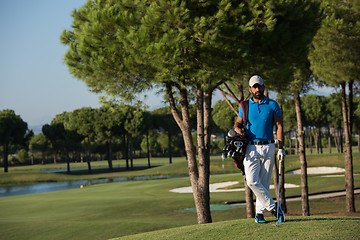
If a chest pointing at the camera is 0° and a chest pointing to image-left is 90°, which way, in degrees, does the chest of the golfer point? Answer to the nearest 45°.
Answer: approximately 0°
